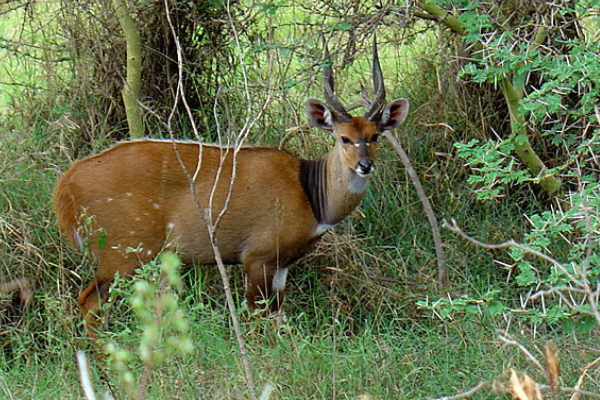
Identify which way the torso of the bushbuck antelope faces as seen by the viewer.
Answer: to the viewer's right
